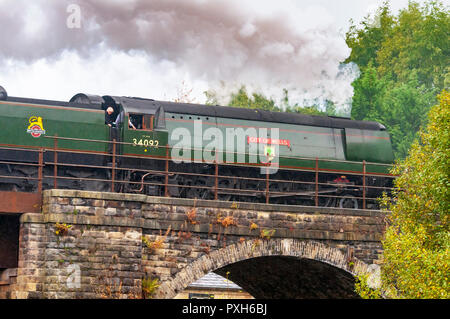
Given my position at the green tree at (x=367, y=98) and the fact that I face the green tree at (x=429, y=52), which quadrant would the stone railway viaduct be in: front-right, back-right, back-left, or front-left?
back-right

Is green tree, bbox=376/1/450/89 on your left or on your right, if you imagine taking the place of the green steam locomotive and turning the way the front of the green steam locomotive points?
on your left

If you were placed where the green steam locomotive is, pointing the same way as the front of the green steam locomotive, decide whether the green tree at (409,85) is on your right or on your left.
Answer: on your left

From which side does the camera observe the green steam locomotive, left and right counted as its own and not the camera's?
right

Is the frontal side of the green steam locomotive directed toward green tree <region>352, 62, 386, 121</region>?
no

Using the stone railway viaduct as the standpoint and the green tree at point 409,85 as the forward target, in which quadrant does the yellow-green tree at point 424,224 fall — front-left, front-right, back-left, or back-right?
front-right
